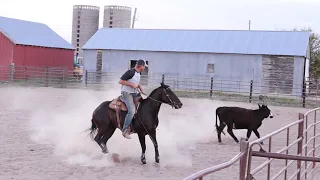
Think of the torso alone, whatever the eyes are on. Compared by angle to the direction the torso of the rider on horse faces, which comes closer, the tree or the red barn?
the tree

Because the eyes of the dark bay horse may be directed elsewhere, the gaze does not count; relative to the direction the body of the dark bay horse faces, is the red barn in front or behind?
behind

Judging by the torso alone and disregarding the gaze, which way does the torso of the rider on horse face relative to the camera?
to the viewer's right

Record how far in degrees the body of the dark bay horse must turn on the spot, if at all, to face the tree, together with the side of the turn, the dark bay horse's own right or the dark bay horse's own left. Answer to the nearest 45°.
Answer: approximately 90° to the dark bay horse's own left

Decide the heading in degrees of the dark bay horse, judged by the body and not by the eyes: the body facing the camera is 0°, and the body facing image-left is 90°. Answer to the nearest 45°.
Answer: approximately 315°

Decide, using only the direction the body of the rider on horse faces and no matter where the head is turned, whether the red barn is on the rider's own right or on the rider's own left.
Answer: on the rider's own left

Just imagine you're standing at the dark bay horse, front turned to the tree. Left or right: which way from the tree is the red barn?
left

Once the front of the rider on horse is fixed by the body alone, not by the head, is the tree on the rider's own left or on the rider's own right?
on the rider's own left
